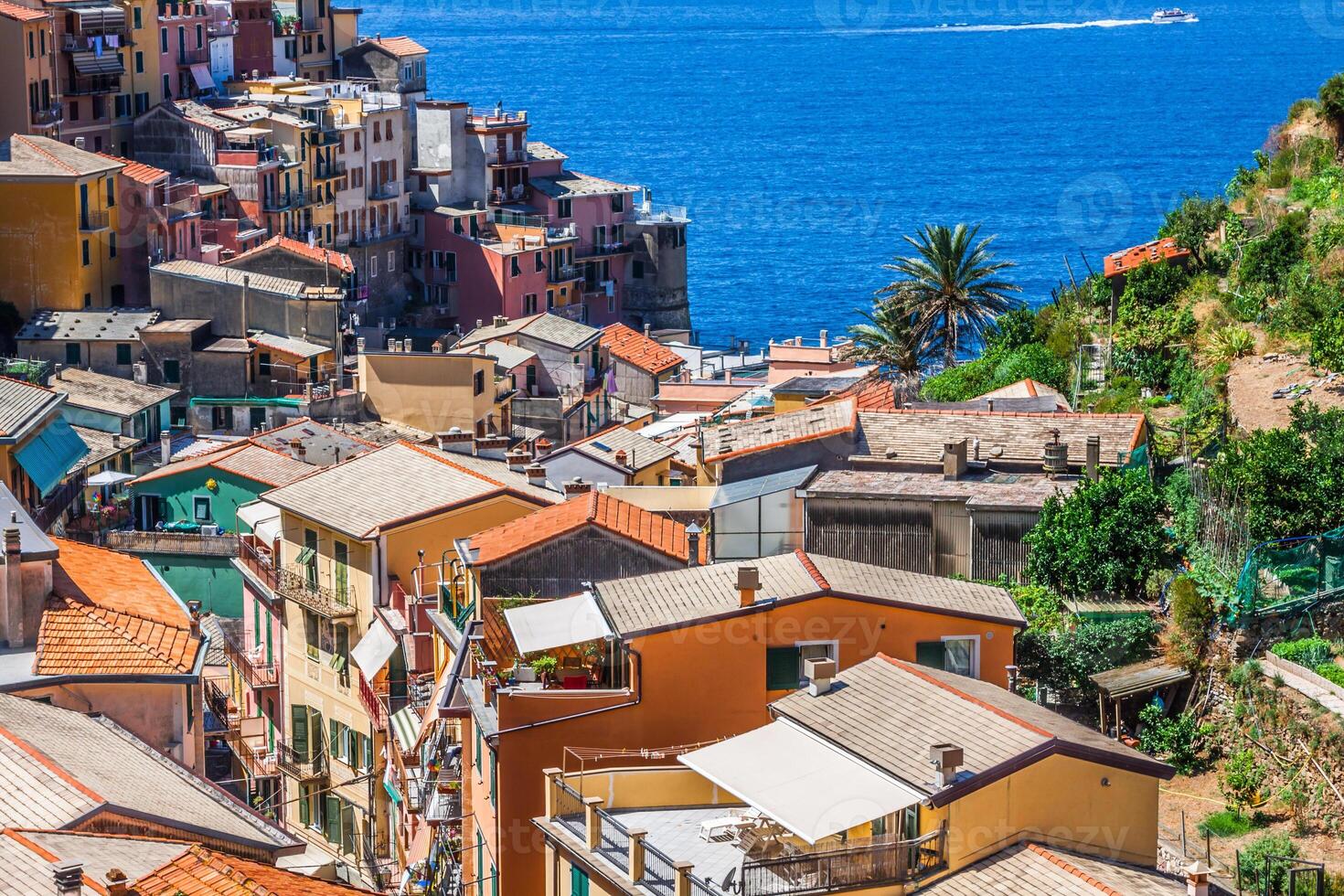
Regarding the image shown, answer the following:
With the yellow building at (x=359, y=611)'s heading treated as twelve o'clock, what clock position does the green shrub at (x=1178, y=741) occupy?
The green shrub is roughly at 9 o'clock from the yellow building.

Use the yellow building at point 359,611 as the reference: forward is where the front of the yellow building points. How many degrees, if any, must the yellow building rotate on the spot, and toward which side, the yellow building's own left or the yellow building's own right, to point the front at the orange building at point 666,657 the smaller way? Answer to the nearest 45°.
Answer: approximately 45° to the yellow building's own left

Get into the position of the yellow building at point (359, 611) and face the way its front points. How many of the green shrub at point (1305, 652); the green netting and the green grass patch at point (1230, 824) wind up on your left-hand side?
3

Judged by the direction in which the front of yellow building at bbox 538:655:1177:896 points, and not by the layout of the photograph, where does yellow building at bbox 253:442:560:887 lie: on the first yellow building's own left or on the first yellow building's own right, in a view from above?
on the first yellow building's own right

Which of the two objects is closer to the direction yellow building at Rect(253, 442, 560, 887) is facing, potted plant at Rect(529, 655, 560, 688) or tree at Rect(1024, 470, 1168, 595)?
the potted plant

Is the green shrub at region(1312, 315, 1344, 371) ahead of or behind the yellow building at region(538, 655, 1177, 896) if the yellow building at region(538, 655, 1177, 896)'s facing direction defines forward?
behind

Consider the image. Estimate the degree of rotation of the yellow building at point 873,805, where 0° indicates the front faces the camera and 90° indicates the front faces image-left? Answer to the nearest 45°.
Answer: approximately 45°

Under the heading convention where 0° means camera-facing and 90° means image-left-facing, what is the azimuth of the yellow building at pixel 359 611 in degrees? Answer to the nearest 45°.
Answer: approximately 45°

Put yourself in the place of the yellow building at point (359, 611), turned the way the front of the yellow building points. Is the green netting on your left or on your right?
on your left

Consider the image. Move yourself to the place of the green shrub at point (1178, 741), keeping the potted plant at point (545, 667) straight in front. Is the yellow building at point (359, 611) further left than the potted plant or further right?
right
